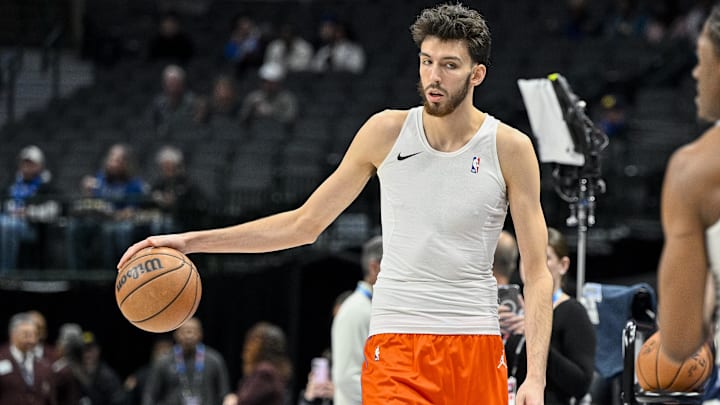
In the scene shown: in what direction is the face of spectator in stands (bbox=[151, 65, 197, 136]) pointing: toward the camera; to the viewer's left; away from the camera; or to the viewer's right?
toward the camera

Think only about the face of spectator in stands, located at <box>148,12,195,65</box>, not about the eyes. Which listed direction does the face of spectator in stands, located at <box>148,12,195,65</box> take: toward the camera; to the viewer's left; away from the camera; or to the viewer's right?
toward the camera

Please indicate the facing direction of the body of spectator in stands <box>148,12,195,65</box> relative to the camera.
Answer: toward the camera

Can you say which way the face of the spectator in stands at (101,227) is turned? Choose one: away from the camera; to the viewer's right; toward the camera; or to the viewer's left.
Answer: toward the camera

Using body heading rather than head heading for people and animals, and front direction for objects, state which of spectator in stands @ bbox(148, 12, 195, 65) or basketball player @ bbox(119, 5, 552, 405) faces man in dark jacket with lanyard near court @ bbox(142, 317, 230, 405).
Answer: spectator in stands @ bbox(148, 12, 195, 65)

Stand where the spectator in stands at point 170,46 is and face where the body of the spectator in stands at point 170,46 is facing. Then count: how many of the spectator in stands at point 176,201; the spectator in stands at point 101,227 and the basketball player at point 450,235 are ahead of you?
3

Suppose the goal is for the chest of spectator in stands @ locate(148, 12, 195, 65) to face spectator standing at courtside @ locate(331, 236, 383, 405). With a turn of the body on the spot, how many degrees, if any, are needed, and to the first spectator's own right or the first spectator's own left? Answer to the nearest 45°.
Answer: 0° — they already face them

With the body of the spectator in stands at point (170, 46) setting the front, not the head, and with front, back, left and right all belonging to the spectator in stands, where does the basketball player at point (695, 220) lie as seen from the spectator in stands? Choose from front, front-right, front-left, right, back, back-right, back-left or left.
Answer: front

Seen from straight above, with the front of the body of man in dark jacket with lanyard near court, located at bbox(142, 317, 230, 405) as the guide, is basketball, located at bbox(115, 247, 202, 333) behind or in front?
in front

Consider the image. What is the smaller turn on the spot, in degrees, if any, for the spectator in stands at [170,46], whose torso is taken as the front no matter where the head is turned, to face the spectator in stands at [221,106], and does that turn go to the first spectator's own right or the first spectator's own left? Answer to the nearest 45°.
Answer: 0° — they already face them

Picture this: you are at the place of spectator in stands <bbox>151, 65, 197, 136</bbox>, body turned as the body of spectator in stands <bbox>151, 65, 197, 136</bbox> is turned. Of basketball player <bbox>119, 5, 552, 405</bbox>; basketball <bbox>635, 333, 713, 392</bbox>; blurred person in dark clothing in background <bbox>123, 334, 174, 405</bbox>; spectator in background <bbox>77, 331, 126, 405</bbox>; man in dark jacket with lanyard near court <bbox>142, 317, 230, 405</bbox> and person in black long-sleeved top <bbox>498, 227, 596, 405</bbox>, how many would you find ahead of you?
6

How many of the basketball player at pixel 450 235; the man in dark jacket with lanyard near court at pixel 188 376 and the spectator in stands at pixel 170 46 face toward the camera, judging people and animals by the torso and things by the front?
3

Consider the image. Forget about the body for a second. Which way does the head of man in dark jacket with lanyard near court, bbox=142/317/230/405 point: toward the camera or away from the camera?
toward the camera

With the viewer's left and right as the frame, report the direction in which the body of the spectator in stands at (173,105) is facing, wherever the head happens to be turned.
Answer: facing the viewer

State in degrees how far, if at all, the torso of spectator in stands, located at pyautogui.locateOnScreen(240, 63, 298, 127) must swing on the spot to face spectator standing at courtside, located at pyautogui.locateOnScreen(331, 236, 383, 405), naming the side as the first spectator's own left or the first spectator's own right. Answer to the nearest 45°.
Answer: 0° — they already face them

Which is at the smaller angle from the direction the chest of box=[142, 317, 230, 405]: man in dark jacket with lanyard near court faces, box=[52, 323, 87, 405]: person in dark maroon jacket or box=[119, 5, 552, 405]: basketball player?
the basketball player

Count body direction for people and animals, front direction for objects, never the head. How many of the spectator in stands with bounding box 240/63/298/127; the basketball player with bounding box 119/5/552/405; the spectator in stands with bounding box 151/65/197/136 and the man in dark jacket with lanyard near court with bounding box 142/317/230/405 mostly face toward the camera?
4
